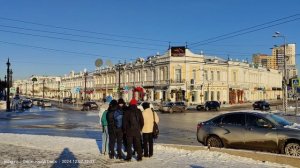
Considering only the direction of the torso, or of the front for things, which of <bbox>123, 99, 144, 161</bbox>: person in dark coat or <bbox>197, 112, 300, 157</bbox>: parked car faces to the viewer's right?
the parked car

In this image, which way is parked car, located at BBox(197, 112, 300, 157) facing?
to the viewer's right

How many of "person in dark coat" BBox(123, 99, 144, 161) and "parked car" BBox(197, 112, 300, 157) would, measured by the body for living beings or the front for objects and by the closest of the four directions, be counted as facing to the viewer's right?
1

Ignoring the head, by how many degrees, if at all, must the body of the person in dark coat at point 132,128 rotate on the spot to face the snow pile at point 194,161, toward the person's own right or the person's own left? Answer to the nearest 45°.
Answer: approximately 90° to the person's own right

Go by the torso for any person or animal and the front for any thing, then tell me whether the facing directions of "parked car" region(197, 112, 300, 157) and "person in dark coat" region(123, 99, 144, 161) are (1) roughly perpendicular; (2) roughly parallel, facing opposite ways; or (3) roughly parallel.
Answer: roughly perpendicular

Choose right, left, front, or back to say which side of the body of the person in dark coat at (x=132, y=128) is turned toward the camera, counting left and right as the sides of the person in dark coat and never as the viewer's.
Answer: back

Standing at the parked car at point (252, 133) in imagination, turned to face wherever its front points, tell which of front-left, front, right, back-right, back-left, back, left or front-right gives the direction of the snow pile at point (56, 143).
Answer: back

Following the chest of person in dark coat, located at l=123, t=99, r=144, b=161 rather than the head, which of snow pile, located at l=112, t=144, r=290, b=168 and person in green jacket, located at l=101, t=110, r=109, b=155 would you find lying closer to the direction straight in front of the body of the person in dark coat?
the person in green jacket

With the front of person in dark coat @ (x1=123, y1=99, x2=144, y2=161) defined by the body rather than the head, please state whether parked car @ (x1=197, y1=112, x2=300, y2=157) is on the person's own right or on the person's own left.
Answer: on the person's own right

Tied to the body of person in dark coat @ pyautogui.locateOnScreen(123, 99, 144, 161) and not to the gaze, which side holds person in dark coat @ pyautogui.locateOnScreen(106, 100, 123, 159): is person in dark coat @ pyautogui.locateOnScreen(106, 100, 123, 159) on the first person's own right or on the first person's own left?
on the first person's own left

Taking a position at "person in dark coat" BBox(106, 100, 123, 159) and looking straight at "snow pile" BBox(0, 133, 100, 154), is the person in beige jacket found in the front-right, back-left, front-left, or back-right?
back-right

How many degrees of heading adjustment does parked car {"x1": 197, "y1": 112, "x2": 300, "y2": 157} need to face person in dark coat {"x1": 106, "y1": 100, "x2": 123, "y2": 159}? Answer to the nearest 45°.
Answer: approximately 135° to its right
